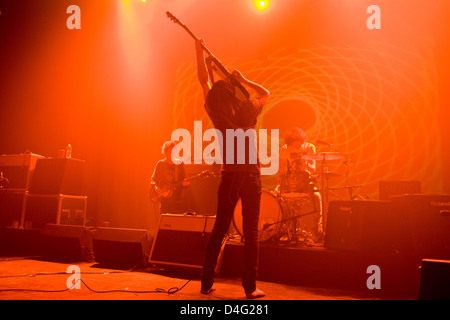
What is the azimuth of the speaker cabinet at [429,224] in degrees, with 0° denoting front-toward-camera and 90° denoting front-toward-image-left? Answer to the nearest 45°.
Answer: approximately 0°

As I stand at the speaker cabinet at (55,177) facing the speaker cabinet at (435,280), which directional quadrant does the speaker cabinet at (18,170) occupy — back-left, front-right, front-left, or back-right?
back-right

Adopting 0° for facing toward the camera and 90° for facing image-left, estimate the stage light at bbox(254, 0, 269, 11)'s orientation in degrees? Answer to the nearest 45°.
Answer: approximately 0°

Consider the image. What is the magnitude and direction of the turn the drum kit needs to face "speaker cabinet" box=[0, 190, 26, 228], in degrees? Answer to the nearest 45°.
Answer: approximately 45° to its right

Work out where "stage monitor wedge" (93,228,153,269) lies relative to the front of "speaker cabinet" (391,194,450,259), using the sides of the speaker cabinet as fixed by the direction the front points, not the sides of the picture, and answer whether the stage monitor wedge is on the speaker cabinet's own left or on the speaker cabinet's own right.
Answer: on the speaker cabinet's own right

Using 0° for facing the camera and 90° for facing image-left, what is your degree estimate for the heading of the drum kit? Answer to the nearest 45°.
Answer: approximately 45°
